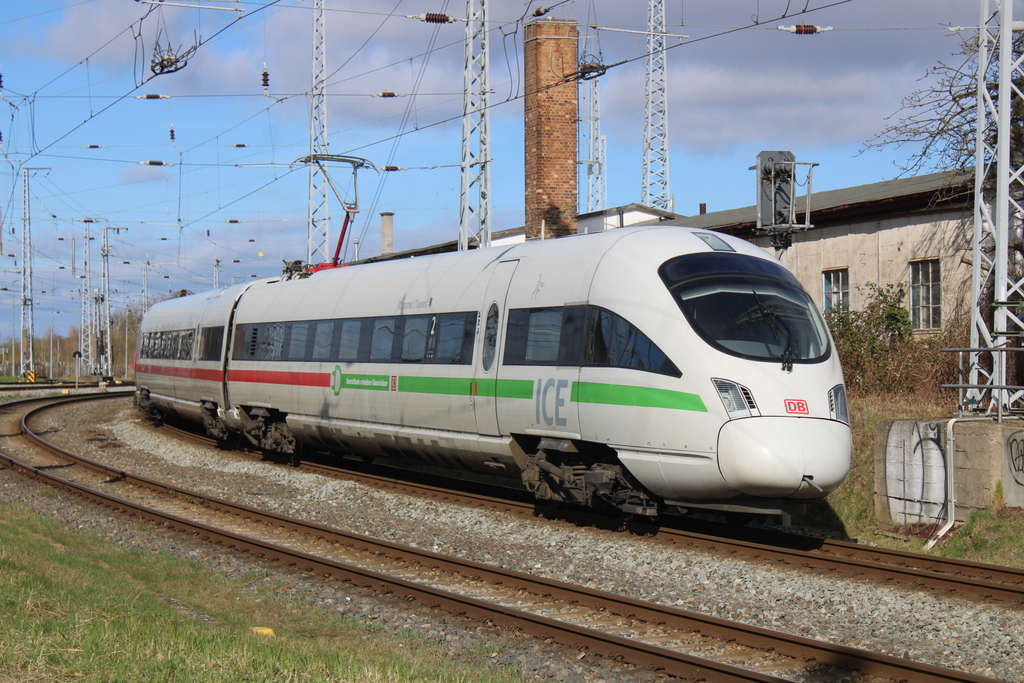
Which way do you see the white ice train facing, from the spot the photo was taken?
facing the viewer and to the right of the viewer

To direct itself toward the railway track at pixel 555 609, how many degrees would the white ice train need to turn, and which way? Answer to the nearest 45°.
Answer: approximately 45° to its right

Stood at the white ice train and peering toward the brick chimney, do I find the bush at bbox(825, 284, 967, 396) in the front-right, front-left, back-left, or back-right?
front-right

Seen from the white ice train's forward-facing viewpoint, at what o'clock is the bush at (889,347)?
The bush is roughly at 9 o'clock from the white ice train.

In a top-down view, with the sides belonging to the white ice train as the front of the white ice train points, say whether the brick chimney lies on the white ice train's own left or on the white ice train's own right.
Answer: on the white ice train's own left
